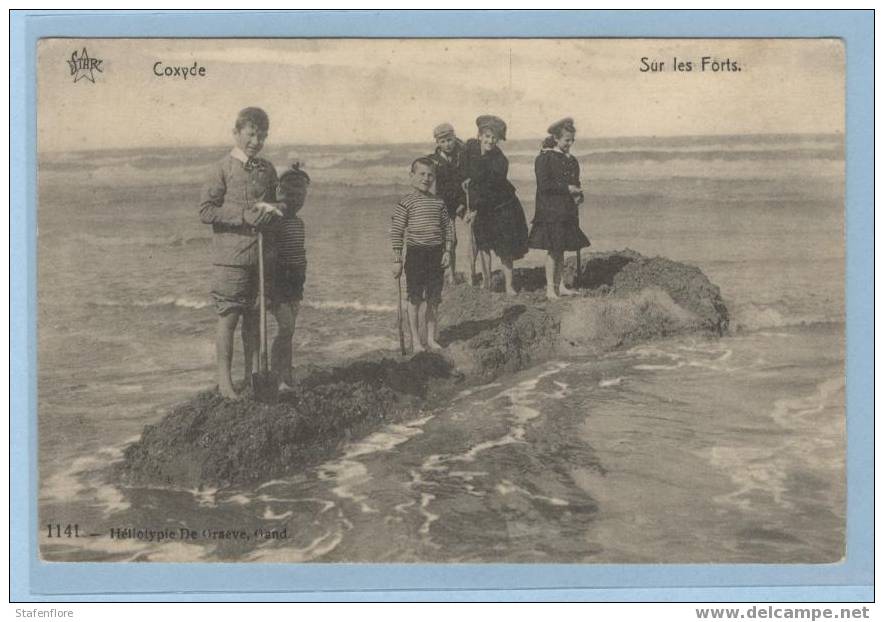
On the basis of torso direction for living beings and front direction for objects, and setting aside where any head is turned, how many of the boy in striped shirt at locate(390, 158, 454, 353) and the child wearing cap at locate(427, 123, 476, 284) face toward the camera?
2

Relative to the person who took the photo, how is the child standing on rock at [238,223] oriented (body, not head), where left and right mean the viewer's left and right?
facing the viewer and to the right of the viewer

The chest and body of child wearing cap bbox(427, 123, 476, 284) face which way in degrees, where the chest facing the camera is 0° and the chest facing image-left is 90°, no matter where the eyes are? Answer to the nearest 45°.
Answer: approximately 0°

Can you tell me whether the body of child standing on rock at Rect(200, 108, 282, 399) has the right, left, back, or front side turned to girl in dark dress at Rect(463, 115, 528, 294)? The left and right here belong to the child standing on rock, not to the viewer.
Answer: left
